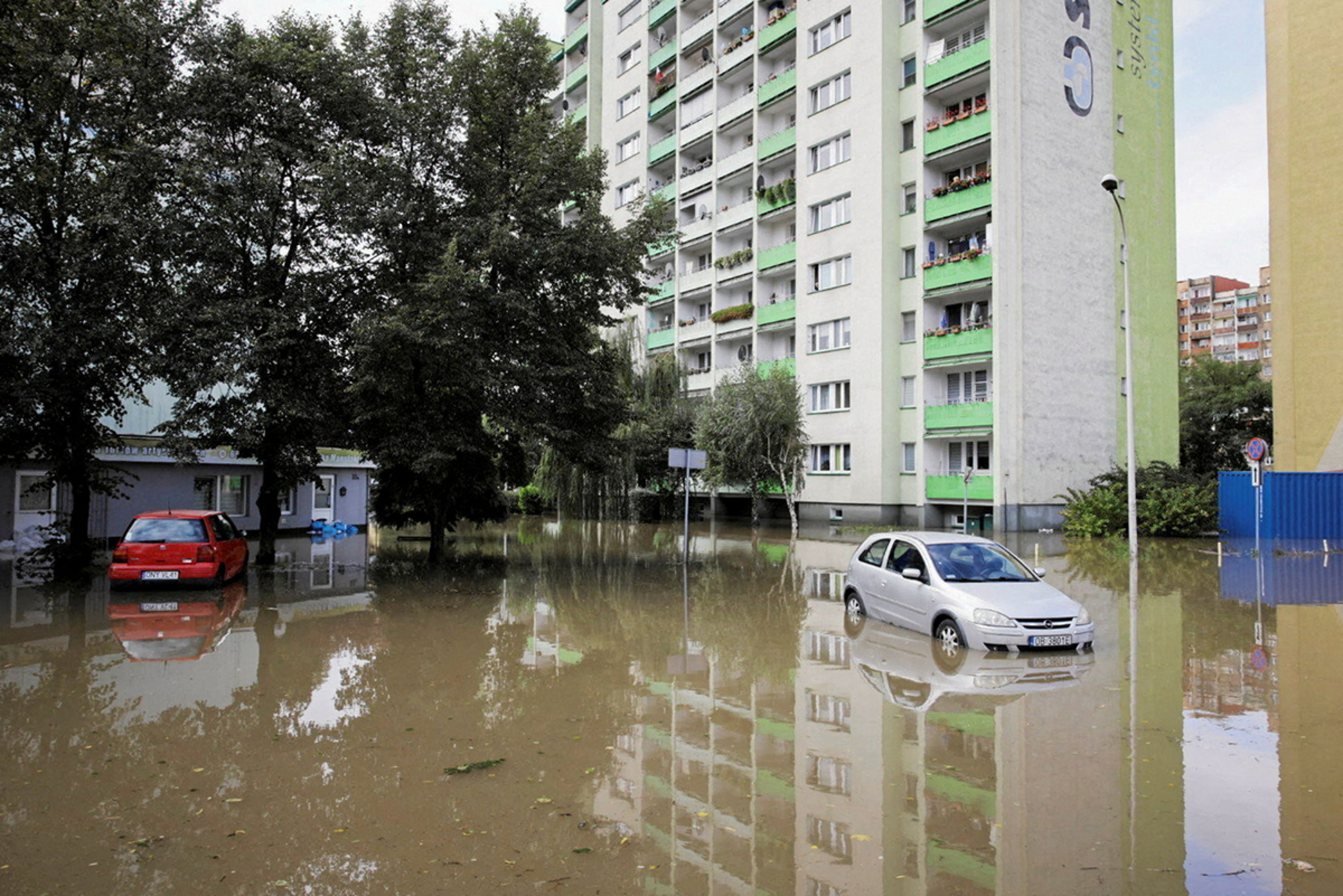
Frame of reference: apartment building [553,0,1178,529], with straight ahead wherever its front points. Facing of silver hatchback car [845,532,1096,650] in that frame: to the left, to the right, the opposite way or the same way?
to the left

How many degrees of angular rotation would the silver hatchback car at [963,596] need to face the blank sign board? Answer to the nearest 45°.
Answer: approximately 180°

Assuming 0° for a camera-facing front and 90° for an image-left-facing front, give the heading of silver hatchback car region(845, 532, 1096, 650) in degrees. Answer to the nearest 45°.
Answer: approximately 315°

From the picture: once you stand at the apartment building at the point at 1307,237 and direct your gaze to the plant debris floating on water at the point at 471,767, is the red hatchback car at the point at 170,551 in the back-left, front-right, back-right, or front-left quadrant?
front-right

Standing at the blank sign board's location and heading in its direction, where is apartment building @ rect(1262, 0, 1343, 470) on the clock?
The apartment building is roughly at 2 o'clock from the blank sign board.

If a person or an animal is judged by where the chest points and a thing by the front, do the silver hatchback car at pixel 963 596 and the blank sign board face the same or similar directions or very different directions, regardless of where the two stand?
very different directions

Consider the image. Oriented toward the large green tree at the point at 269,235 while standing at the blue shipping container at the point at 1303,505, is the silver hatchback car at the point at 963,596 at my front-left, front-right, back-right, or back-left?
front-left

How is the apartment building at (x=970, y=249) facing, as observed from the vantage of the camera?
facing the viewer and to the left of the viewer

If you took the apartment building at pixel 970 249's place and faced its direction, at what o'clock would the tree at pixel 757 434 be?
The tree is roughly at 1 o'clock from the apartment building.

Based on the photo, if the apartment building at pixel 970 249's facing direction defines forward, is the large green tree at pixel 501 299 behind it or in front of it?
in front

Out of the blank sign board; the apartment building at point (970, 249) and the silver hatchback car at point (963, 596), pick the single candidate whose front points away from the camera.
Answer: the blank sign board

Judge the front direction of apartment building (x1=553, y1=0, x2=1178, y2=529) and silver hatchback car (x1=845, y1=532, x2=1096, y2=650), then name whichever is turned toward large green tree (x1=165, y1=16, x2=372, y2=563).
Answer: the apartment building

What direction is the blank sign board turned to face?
away from the camera

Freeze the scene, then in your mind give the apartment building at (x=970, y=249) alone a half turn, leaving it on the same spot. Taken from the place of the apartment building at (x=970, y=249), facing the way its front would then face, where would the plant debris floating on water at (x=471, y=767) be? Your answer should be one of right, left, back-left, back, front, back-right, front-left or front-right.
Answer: back-right
